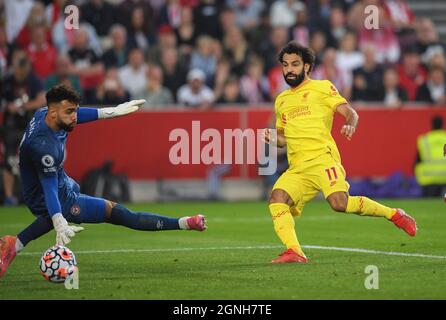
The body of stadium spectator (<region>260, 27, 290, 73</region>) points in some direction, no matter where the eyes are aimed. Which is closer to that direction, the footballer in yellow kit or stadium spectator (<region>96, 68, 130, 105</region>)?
the footballer in yellow kit

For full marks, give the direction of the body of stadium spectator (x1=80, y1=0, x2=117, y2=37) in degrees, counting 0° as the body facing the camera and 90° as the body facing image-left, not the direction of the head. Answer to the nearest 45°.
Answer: approximately 0°

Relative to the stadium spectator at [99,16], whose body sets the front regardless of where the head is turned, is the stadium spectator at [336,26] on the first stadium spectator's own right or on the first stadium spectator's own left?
on the first stadium spectator's own left

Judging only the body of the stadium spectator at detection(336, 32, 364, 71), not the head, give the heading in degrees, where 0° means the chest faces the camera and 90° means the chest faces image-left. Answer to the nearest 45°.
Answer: approximately 0°
